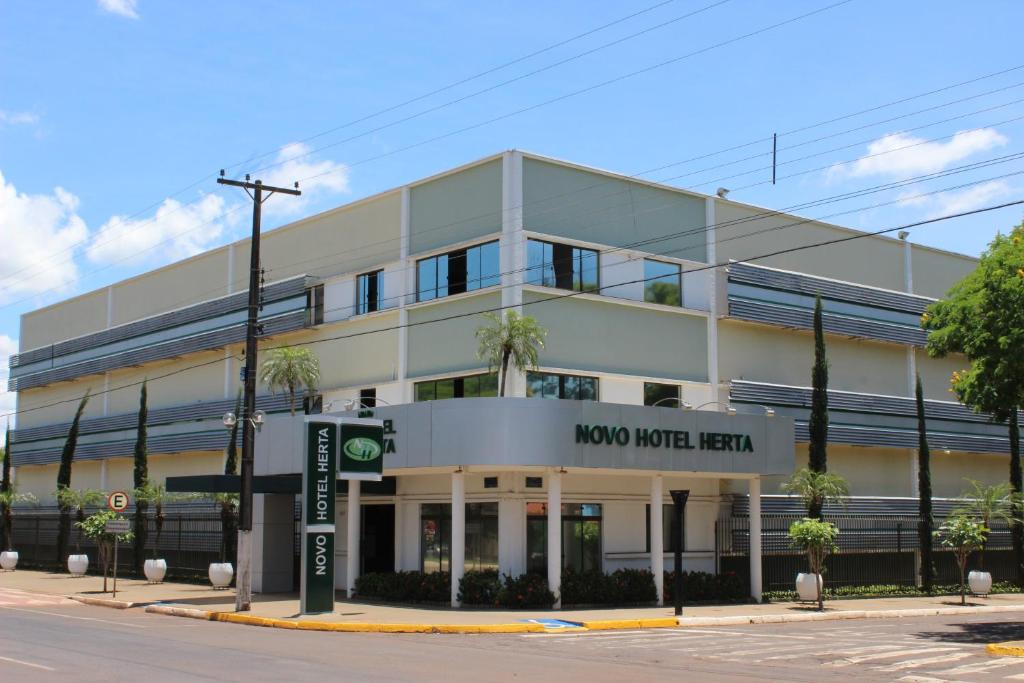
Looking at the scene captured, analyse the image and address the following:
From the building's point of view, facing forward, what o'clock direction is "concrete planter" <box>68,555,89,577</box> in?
The concrete planter is roughly at 4 o'clock from the building.

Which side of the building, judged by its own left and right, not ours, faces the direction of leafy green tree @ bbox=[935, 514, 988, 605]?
left

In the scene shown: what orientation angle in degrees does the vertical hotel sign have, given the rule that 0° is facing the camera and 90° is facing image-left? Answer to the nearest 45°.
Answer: approximately 0°

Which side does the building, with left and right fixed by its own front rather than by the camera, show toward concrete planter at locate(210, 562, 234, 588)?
right

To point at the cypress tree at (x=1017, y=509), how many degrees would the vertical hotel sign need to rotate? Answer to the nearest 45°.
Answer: approximately 135° to its left

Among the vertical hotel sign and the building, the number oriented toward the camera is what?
2

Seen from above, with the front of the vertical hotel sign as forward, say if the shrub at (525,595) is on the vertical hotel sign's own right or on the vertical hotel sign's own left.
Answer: on the vertical hotel sign's own left

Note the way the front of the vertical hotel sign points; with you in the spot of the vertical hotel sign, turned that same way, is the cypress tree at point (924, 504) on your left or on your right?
on your left

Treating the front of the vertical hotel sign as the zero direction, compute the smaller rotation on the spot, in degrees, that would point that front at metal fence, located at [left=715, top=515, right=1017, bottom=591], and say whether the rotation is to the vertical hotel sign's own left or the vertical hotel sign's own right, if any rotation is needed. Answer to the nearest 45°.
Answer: approximately 135° to the vertical hotel sign's own left
